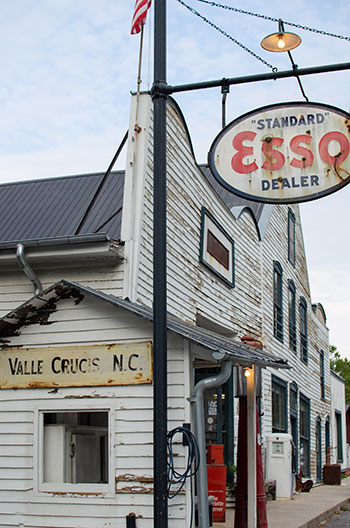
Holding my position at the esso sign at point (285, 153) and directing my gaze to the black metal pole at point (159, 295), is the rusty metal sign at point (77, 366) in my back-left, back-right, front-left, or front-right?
front-right

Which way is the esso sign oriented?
toward the camera

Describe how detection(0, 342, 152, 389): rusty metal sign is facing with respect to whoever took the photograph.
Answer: facing the viewer

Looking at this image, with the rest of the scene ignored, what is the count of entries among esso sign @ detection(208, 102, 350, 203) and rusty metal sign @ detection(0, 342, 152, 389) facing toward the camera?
2

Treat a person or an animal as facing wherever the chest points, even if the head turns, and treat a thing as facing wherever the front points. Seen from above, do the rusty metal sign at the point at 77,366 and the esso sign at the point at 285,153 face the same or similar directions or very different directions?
same or similar directions

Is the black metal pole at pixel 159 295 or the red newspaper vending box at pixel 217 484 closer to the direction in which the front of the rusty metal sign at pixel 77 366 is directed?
the black metal pole

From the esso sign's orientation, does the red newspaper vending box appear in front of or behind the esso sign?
behind

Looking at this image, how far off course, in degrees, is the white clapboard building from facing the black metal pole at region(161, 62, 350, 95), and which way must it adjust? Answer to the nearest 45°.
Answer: approximately 45° to its right
